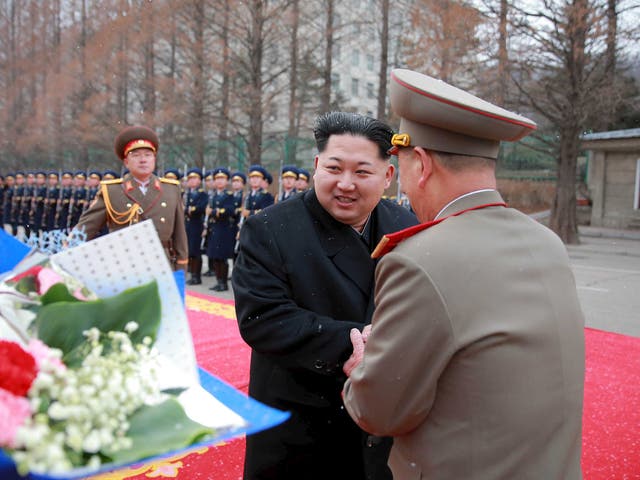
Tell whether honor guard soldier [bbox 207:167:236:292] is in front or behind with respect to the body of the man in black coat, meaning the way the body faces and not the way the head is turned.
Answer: behind

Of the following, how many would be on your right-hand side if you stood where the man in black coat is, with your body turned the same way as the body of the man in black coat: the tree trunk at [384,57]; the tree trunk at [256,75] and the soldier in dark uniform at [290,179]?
0

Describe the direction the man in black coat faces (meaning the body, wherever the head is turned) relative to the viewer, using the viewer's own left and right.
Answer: facing the viewer and to the right of the viewer

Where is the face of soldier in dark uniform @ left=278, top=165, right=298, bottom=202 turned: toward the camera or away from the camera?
toward the camera

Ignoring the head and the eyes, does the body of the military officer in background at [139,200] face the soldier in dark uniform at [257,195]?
no

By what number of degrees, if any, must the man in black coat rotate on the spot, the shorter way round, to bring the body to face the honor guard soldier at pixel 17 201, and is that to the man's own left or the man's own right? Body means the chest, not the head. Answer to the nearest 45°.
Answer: approximately 180°

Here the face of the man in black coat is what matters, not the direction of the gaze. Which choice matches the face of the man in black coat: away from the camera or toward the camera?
toward the camera

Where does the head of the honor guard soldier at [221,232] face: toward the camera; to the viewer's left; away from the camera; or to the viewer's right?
toward the camera

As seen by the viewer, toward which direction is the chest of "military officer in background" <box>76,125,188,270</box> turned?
toward the camera

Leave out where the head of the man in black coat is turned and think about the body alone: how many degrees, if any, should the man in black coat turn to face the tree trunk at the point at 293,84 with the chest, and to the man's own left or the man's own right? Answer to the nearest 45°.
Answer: approximately 135° to the man's own left

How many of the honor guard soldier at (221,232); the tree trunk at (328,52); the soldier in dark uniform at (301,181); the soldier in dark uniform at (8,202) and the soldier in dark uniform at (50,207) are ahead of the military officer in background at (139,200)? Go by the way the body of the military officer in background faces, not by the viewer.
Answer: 0

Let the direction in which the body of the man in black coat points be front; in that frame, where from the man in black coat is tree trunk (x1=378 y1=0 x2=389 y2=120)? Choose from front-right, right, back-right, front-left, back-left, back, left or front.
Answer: back-left

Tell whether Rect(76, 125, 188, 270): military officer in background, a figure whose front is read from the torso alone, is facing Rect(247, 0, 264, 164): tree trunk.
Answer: no

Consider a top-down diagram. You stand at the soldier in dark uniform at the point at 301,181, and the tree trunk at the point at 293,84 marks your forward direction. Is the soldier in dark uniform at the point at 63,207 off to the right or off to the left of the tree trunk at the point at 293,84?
left

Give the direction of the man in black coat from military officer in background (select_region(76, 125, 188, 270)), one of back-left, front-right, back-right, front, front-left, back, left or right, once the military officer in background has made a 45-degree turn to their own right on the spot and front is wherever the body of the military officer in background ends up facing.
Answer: front-left

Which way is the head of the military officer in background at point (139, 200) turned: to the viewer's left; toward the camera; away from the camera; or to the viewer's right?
toward the camera
